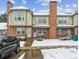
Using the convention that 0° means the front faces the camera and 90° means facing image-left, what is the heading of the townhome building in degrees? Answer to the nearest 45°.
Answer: approximately 0°
